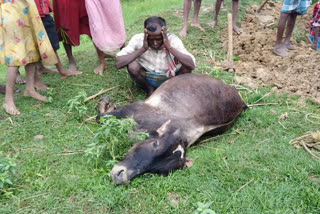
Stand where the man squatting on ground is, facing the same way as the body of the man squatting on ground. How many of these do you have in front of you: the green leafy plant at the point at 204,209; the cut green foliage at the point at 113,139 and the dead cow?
3

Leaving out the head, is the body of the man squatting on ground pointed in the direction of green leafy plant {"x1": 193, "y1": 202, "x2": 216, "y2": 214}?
yes

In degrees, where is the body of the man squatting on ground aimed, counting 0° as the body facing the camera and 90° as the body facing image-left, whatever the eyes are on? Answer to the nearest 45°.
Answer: approximately 0°

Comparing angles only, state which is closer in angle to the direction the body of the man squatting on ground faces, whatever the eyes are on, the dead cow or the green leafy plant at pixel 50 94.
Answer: the dead cow

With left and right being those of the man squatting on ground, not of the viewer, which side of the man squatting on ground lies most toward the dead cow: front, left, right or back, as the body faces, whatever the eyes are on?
front

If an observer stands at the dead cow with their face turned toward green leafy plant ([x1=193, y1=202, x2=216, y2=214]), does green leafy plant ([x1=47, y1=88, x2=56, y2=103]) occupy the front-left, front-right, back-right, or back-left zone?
back-right

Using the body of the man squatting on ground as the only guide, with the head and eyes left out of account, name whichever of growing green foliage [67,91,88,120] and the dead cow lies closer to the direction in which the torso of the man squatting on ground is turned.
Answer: the dead cow

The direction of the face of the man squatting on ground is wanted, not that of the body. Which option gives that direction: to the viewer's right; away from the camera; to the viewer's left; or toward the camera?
toward the camera

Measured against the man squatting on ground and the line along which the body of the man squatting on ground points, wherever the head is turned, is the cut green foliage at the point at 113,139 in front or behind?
in front

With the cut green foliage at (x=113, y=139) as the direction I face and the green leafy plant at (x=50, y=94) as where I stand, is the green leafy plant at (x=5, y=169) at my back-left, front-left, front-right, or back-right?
front-right

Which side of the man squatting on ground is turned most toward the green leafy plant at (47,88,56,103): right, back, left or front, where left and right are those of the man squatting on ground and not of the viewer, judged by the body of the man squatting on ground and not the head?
right

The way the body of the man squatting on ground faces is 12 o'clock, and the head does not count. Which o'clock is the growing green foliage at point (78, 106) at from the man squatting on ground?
The growing green foliage is roughly at 2 o'clock from the man squatting on ground.

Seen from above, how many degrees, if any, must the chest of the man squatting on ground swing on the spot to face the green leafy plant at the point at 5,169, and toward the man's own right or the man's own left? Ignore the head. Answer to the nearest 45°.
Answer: approximately 45° to the man's own right
